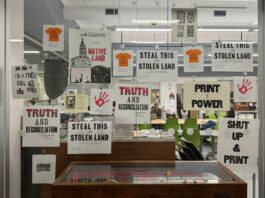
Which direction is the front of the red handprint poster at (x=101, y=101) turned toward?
toward the camera

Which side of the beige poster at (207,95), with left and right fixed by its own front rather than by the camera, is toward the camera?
front

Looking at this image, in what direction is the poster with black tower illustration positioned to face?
toward the camera

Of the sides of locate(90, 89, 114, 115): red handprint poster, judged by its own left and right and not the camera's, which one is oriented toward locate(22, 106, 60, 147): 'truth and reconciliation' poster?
right

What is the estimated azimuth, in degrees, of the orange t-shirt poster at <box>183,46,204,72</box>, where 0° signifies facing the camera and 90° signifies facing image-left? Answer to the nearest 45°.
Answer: approximately 0°

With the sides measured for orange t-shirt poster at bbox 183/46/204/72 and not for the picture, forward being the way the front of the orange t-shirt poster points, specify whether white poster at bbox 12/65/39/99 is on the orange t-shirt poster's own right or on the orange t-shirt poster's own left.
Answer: on the orange t-shirt poster's own right

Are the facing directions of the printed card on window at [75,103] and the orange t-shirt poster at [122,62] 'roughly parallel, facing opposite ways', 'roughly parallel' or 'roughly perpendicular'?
roughly parallel

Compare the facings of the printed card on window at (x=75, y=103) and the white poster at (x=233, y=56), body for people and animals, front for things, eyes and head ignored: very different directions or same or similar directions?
same or similar directions

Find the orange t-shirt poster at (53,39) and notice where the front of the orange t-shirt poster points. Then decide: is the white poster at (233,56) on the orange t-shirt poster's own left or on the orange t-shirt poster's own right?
on the orange t-shirt poster's own left

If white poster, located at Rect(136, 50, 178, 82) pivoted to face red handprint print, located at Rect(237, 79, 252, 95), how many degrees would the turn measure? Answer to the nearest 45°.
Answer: approximately 90° to its left
